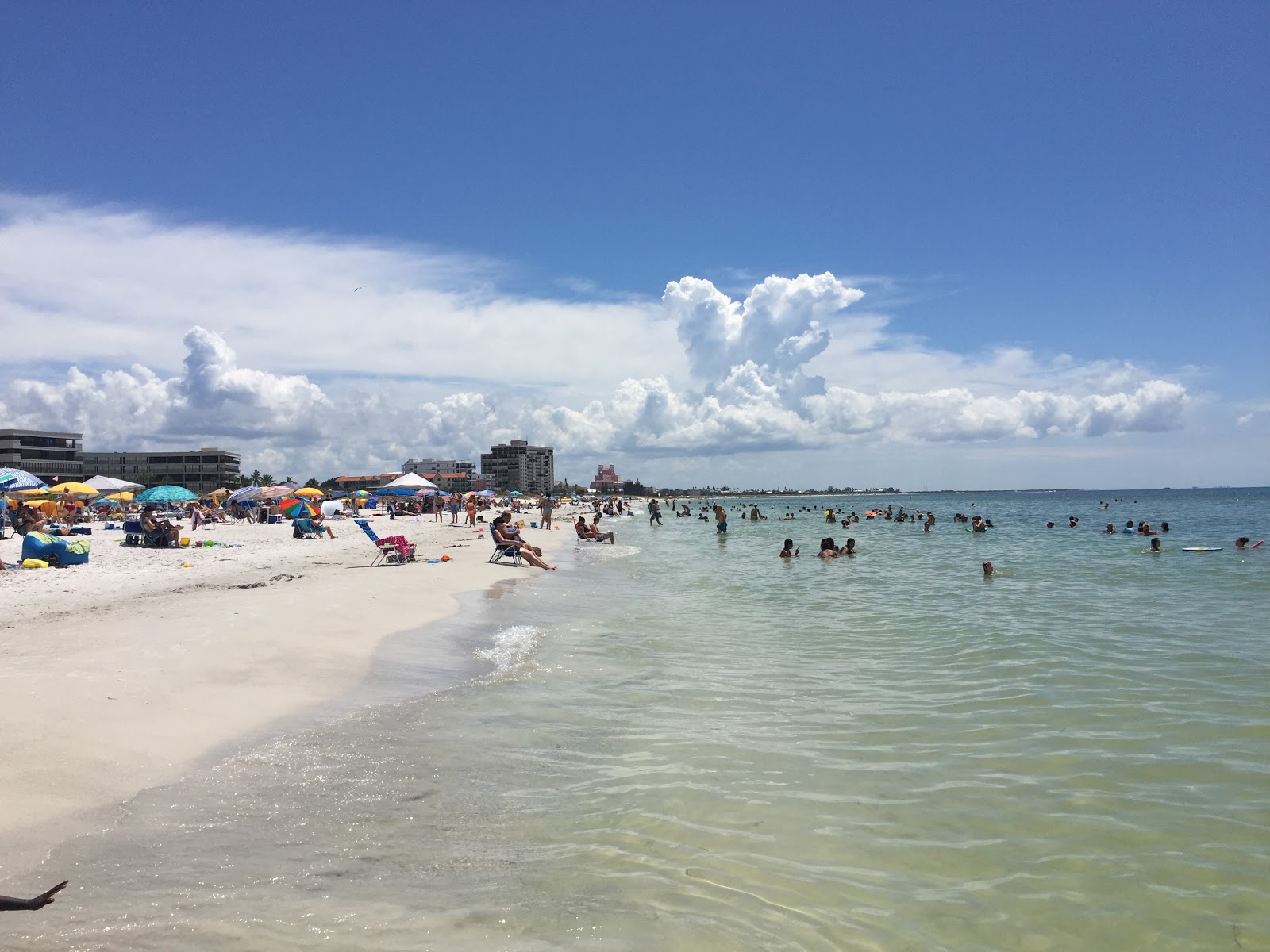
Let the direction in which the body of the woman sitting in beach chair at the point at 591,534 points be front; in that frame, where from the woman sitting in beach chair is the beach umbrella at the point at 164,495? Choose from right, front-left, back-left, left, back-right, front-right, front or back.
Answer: back

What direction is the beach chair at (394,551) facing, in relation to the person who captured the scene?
facing to the right of the viewer

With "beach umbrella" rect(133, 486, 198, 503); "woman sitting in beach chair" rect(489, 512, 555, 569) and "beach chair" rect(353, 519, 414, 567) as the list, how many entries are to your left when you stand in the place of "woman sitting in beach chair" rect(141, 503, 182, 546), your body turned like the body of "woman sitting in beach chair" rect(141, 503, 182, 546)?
1

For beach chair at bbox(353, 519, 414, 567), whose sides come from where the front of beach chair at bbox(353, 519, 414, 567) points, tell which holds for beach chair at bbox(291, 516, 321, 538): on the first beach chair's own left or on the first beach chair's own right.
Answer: on the first beach chair's own left

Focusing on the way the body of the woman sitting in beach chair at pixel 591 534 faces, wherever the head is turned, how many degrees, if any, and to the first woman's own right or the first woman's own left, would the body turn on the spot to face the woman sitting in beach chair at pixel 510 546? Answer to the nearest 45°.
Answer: approximately 90° to the first woman's own right

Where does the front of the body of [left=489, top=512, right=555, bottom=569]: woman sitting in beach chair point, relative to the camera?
to the viewer's right

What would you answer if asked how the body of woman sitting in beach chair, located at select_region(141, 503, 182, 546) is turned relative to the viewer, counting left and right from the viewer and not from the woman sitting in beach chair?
facing to the right of the viewer

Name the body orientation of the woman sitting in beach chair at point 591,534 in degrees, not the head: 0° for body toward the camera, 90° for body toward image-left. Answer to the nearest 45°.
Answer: approximately 270°

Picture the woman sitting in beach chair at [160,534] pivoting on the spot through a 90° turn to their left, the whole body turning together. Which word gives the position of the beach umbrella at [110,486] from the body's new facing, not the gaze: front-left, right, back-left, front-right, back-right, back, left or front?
front

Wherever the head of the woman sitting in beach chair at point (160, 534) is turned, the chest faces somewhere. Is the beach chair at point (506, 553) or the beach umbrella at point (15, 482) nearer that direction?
the beach chair

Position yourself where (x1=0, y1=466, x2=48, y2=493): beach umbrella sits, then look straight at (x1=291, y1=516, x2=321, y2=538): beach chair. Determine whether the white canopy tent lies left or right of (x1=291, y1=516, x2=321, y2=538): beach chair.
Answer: left

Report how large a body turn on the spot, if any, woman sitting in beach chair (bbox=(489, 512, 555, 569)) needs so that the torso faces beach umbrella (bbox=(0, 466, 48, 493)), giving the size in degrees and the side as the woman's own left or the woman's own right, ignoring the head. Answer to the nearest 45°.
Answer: approximately 135° to the woman's own left
